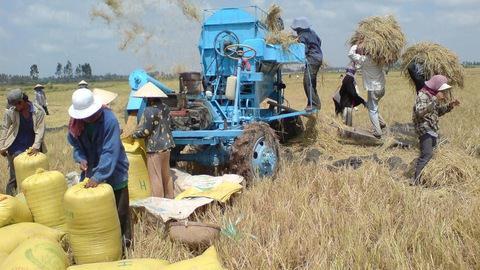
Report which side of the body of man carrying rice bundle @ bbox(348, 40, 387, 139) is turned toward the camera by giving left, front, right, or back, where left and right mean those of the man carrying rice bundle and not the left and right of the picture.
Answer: left

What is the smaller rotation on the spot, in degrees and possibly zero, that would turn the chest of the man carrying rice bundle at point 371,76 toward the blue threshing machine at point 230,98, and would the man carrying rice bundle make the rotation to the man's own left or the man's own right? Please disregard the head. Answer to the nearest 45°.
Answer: approximately 45° to the man's own left

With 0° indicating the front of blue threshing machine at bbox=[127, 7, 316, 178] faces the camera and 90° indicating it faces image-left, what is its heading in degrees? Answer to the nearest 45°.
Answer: approximately 45°

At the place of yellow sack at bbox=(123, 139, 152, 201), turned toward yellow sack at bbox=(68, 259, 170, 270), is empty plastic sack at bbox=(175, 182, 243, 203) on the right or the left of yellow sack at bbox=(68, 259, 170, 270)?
left

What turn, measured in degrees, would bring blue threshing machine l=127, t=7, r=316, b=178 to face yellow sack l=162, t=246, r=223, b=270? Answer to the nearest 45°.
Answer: approximately 45° to its left
